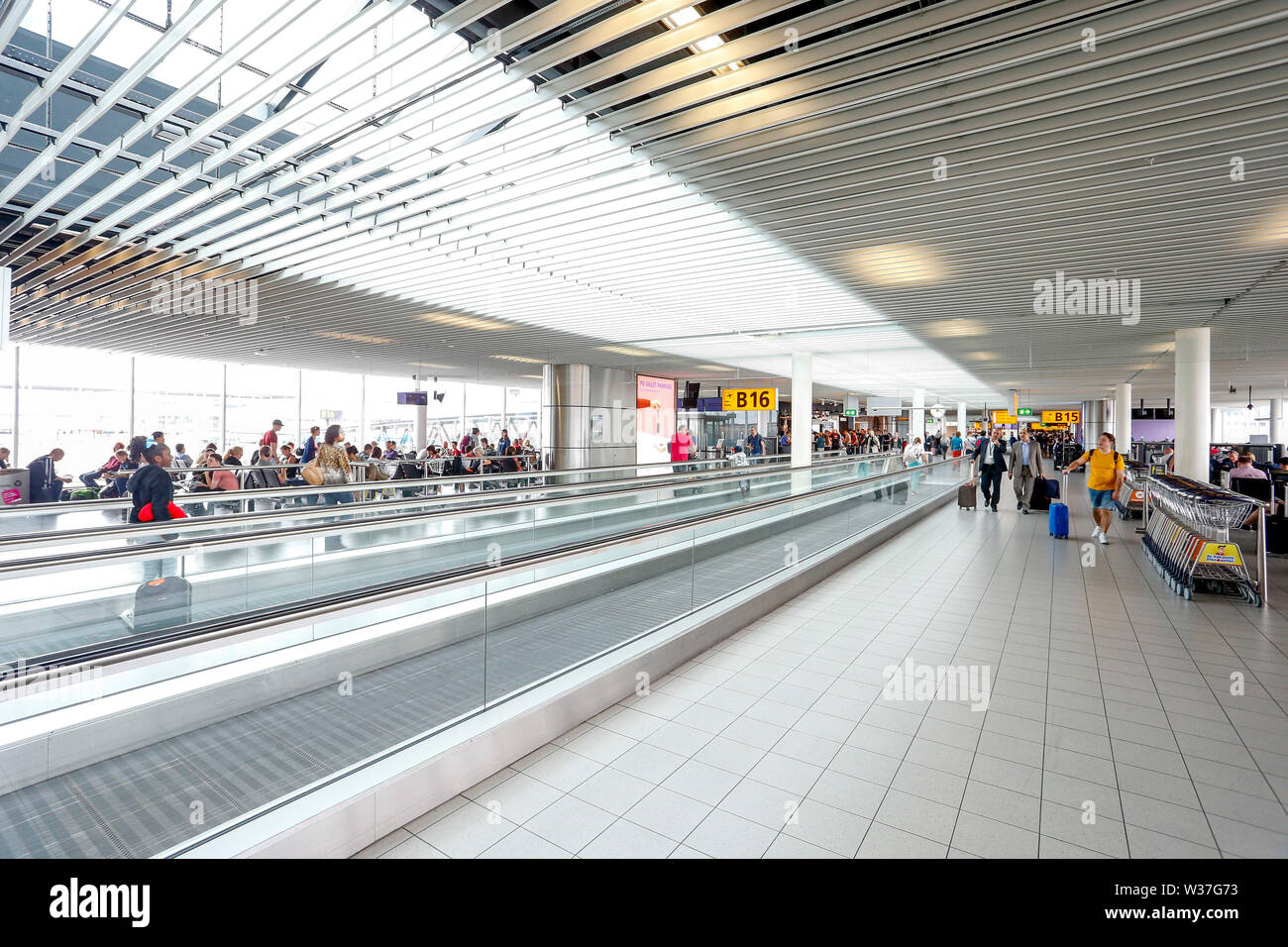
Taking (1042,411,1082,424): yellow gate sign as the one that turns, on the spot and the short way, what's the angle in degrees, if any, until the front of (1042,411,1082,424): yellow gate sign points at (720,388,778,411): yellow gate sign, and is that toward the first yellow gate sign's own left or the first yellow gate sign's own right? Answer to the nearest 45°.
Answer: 0° — it already faces it

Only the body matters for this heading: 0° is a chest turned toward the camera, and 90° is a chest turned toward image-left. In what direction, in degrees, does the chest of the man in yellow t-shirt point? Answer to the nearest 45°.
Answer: approximately 0°

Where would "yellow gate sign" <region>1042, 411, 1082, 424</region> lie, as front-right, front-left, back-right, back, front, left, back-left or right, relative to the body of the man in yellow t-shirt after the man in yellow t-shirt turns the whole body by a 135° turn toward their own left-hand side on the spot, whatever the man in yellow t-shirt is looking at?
front-left

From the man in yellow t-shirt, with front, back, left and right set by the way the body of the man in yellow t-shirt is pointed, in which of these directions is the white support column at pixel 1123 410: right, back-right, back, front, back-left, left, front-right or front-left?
back

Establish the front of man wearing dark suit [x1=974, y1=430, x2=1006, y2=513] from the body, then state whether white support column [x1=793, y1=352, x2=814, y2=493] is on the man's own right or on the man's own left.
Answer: on the man's own right

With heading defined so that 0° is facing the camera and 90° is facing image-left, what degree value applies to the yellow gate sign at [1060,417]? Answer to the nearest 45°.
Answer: approximately 0°

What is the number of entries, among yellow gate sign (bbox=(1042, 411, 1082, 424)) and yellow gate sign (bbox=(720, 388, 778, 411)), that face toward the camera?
2

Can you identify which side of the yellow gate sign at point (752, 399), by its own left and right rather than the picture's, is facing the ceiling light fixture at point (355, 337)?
right

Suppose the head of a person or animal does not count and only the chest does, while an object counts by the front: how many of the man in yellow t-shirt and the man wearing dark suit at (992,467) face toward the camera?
2
